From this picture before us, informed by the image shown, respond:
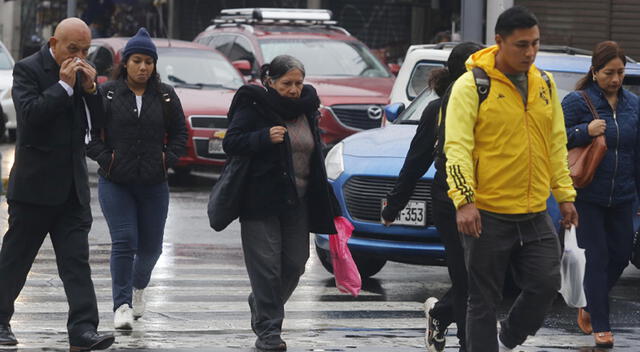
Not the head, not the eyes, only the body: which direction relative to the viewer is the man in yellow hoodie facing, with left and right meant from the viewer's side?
facing the viewer and to the right of the viewer

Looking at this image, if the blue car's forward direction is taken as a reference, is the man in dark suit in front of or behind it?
in front

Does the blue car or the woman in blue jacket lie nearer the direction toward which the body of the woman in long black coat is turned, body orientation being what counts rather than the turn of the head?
the woman in blue jacket

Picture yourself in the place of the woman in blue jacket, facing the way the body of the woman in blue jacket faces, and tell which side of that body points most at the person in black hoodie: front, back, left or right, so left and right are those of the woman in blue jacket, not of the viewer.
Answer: right

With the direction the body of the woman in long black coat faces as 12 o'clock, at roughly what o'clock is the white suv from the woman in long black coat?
The white suv is roughly at 8 o'clock from the woman in long black coat.

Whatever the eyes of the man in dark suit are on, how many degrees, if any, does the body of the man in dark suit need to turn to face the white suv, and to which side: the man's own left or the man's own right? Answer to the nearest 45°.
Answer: approximately 90° to the man's own left

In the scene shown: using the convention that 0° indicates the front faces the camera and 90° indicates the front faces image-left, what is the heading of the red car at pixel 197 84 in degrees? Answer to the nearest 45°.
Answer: approximately 315°

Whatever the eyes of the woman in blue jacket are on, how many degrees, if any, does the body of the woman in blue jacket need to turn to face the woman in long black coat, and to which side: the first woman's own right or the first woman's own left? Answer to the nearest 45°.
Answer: approximately 90° to the first woman's own right

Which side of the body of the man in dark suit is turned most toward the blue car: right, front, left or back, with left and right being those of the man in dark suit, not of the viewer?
left

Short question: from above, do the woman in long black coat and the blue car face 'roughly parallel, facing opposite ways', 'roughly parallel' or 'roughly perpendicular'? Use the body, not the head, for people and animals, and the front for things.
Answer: roughly perpendicular

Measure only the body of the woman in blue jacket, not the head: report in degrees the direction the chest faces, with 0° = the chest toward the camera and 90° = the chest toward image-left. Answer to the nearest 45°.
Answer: approximately 315°
